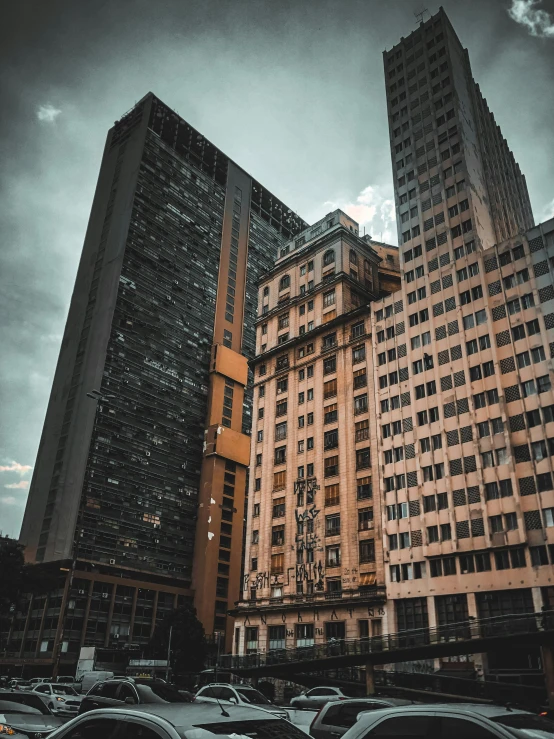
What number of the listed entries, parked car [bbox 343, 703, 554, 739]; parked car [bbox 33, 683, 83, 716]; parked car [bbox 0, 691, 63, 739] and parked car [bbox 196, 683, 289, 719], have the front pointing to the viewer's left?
0

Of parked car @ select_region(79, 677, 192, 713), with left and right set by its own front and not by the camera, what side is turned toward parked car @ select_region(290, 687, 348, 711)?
left

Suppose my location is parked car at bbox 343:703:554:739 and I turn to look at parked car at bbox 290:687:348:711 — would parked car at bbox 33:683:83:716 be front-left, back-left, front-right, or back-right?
front-left

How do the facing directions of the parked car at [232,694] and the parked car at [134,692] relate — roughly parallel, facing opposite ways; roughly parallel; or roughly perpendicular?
roughly parallel

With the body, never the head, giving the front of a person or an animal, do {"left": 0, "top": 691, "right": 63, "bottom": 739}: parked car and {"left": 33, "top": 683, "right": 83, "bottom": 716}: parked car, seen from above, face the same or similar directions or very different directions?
same or similar directions

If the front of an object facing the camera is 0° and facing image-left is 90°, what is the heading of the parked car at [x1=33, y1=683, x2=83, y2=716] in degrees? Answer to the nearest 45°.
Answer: approximately 315°

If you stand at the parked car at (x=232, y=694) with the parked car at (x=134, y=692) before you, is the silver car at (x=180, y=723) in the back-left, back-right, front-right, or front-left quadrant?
front-left
